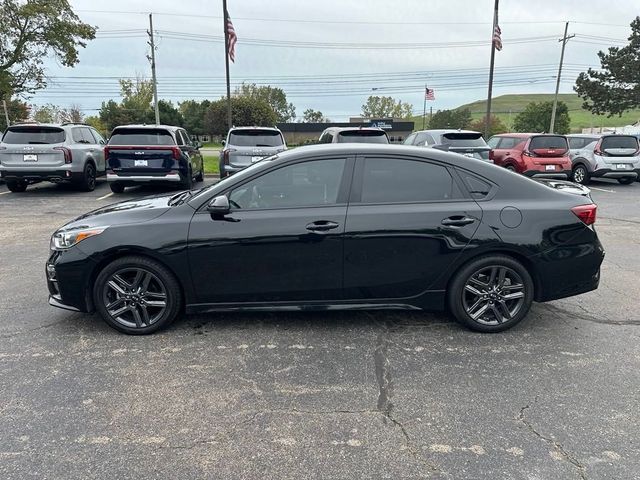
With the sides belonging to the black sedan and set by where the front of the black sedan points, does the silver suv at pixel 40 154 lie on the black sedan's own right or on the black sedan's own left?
on the black sedan's own right

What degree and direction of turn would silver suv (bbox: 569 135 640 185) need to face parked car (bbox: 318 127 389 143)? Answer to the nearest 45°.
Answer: approximately 90° to its left

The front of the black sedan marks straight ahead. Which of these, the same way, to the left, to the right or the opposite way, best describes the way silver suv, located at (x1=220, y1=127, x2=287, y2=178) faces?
to the right

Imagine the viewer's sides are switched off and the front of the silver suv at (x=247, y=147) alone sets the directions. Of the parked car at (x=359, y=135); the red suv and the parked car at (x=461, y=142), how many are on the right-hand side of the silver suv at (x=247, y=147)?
3

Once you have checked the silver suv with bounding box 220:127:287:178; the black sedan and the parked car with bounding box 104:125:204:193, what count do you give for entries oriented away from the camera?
2

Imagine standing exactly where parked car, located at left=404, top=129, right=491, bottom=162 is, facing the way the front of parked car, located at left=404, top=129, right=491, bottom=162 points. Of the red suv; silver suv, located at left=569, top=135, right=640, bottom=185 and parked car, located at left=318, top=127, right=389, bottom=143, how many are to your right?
2

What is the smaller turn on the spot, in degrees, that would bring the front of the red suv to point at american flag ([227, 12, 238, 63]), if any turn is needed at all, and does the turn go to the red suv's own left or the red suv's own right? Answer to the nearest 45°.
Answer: approximately 45° to the red suv's own left

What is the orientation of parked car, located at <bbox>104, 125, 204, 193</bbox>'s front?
away from the camera

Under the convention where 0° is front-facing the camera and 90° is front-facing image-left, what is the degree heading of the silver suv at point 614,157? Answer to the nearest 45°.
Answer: approximately 135°

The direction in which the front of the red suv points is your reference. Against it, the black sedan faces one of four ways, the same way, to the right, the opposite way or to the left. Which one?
to the left

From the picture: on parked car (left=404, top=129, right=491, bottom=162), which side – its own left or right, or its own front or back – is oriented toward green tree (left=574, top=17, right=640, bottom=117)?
right

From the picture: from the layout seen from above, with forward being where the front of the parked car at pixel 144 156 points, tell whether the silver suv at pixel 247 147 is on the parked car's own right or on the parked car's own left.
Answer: on the parked car's own right

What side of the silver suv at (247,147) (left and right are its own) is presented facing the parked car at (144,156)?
left

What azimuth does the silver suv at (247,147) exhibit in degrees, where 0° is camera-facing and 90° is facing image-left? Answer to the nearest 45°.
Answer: approximately 180°
